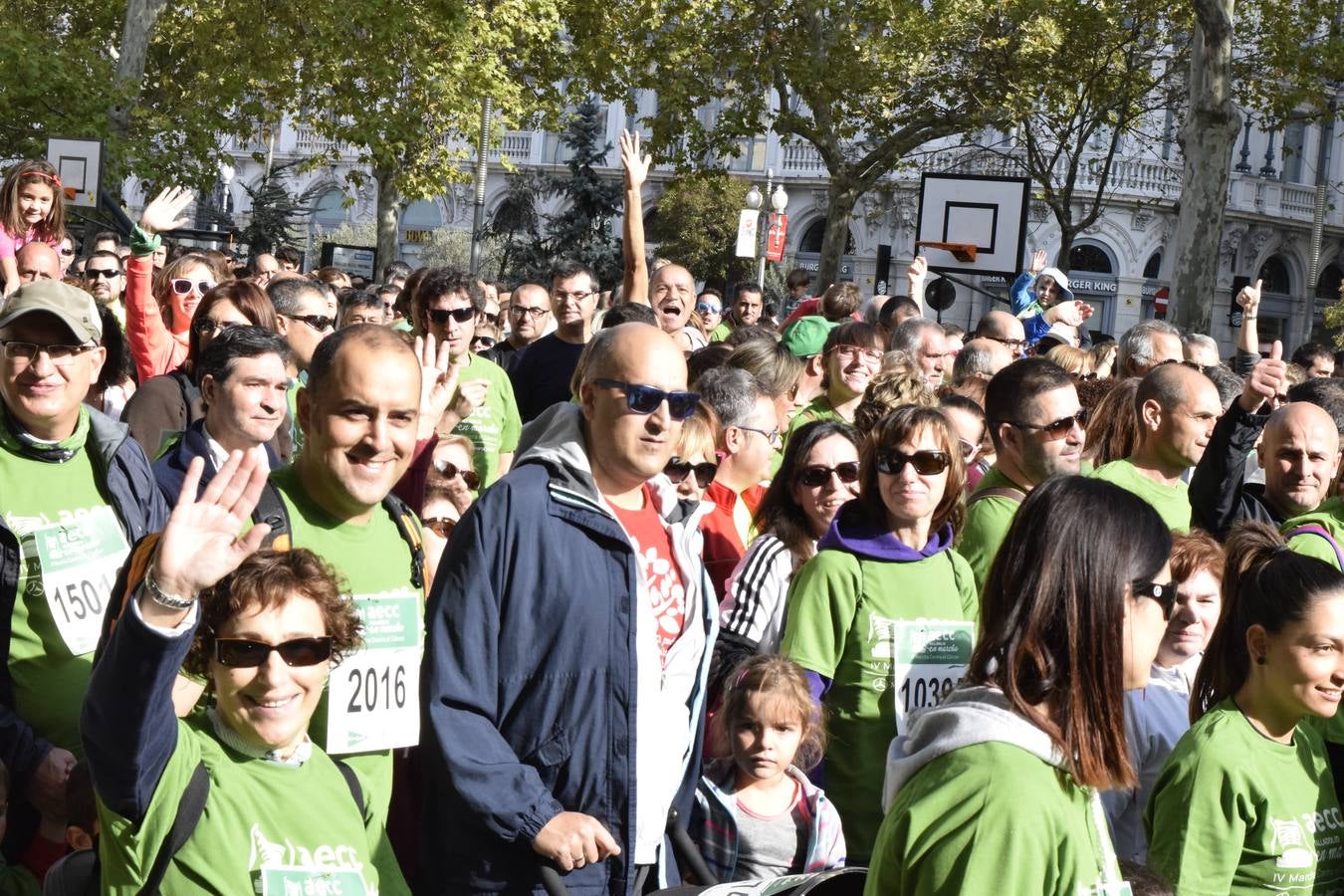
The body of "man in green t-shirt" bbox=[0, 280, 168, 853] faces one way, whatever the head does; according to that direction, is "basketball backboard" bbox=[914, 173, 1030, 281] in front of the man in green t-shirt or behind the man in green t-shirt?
behind

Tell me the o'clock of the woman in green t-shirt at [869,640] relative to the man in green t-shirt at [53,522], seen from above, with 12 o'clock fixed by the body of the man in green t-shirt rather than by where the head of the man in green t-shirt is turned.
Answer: The woman in green t-shirt is roughly at 9 o'clock from the man in green t-shirt.

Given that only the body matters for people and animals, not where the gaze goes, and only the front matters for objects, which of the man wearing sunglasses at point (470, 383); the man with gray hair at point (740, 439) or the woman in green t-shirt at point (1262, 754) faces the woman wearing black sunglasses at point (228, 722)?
the man wearing sunglasses

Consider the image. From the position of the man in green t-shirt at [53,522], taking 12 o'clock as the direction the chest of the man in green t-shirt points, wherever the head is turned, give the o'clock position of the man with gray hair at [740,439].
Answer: The man with gray hair is roughly at 8 o'clock from the man in green t-shirt.

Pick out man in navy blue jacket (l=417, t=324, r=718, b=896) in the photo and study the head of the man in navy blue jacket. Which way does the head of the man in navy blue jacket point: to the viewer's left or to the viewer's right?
to the viewer's right

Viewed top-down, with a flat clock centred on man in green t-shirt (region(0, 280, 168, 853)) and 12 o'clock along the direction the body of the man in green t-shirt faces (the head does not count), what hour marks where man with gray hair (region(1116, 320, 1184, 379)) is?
The man with gray hair is roughly at 8 o'clock from the man in green t-shirt.

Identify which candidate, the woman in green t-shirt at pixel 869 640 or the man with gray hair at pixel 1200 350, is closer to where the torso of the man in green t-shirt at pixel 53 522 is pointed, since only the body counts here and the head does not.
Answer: the woman in green t-shirt

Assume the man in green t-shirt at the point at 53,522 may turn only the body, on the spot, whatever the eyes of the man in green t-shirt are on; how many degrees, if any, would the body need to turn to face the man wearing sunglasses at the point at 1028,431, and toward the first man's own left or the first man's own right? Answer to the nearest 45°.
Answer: approximately 90° to the first man's own left

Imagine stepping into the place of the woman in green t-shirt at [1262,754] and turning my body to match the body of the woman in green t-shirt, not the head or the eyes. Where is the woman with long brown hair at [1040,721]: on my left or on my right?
on my right

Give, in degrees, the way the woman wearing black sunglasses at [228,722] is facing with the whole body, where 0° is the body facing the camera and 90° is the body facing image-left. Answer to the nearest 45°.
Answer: approximately 0°

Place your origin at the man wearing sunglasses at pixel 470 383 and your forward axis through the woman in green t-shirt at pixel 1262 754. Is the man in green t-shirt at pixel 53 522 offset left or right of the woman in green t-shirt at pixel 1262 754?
right

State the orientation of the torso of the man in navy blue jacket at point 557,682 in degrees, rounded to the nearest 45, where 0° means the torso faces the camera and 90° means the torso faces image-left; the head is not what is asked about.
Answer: approximately 315°
